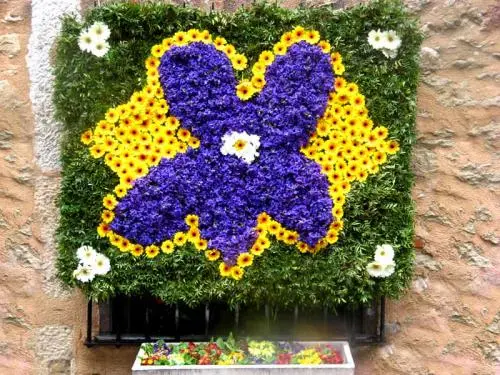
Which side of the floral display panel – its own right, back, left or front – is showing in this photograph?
front
